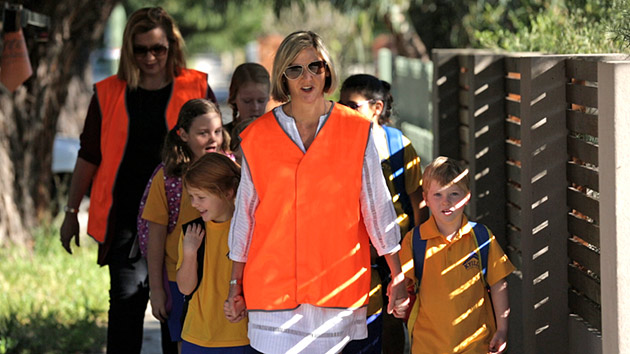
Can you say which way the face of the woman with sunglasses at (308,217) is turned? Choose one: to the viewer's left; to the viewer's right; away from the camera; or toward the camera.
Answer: toward the camera

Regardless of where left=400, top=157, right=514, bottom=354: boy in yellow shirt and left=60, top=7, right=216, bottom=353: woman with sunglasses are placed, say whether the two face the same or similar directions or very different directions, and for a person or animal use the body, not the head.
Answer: same or similar directions

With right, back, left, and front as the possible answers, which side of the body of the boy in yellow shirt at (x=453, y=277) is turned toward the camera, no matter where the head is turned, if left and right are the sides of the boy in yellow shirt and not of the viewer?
front

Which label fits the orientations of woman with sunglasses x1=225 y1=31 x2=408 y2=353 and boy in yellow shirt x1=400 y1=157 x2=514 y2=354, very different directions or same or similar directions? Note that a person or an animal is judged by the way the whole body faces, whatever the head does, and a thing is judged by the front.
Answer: same or similar directions

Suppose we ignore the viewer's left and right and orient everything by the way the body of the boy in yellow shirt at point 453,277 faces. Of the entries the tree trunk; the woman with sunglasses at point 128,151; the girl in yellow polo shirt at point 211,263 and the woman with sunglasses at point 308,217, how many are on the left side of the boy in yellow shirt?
0

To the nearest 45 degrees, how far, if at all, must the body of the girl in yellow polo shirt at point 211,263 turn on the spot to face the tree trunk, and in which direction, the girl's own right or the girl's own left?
approximately 135° to the girl's own right

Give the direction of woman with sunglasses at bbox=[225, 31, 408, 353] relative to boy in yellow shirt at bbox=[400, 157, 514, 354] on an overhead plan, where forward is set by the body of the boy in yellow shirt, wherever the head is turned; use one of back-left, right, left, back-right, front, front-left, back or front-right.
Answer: front-right

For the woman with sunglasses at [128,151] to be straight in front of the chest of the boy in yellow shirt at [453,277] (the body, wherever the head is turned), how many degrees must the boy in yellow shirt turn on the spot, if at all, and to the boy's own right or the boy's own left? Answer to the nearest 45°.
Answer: approximately 135° to the boy's own right

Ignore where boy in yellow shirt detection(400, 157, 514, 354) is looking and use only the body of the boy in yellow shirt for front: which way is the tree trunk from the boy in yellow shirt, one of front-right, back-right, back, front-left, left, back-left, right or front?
back-right

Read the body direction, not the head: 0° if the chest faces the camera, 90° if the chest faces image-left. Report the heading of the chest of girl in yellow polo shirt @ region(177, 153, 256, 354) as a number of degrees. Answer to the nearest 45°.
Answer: approximately 45°

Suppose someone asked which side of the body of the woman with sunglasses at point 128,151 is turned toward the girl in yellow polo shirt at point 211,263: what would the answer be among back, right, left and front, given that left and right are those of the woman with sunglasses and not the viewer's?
front

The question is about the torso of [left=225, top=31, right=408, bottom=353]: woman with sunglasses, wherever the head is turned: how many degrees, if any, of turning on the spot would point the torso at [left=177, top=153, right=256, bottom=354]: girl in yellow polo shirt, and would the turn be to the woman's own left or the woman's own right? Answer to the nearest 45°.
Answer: approximately 135° to the woman's own right

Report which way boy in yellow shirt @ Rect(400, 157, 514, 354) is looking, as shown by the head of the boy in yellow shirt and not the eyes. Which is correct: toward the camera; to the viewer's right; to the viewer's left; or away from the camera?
toward the camera

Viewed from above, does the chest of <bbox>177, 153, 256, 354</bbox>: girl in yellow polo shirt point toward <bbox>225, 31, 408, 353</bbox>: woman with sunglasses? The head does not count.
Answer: no

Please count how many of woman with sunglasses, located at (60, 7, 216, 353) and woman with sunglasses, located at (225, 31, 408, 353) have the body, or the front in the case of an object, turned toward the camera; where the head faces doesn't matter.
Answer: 2

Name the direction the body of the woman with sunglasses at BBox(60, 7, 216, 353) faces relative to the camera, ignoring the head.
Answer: toward the camera

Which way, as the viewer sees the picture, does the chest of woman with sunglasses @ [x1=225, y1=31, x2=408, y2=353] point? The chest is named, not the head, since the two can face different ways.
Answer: toward the camera

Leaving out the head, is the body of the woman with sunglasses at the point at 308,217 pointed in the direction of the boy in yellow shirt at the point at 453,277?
no

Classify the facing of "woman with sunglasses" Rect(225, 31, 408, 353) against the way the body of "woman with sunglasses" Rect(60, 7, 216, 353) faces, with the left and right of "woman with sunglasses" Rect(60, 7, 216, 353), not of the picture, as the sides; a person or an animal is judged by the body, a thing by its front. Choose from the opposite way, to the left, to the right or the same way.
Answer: the same way

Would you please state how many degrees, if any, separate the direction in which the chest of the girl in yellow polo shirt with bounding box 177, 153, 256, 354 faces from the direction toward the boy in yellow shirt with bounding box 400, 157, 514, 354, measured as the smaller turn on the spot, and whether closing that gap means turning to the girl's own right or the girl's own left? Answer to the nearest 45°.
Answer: approximately 135° to the girl's own left

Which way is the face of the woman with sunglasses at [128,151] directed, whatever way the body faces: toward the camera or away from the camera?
toward the camera

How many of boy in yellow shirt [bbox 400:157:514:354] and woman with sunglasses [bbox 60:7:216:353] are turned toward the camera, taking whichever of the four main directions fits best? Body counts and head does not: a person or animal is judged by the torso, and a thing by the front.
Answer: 2
